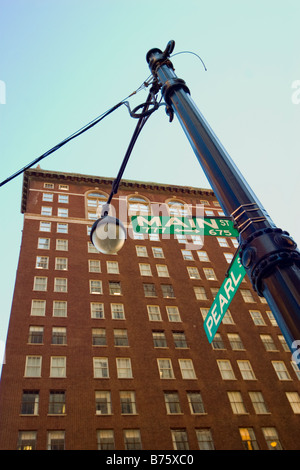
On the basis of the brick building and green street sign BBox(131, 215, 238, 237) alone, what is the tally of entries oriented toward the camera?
2

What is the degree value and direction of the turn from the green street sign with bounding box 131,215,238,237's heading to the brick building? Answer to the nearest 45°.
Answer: approximately 180°

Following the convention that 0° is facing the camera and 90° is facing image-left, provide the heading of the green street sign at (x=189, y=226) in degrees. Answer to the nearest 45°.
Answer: approximately 0°

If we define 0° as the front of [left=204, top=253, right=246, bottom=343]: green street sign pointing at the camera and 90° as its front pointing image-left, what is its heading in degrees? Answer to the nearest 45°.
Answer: approximately 45°

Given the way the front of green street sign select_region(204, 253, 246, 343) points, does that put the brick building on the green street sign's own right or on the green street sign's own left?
on the green street sign's own right

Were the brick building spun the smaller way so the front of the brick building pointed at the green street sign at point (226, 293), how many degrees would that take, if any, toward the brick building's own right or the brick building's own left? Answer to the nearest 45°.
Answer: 0° — it already faces it
